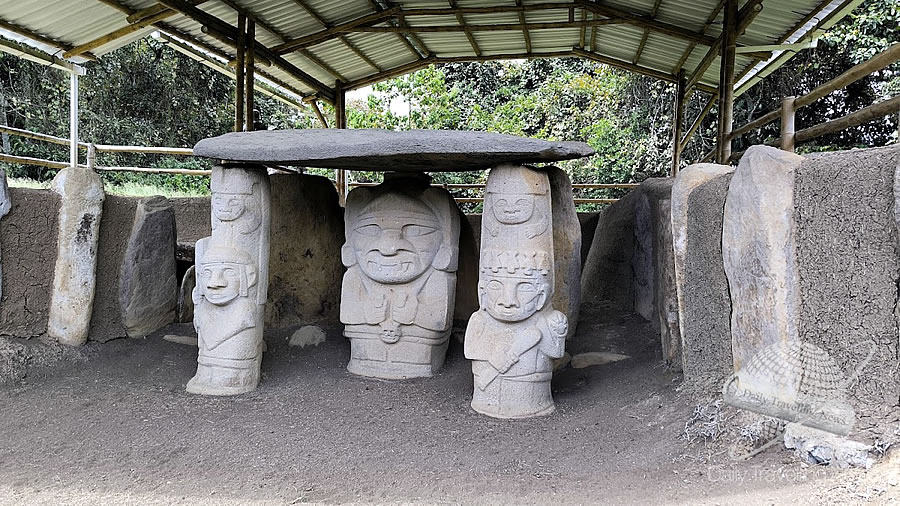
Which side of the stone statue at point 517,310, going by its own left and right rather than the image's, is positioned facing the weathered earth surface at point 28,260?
right

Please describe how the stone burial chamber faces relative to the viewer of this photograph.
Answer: facing the viewer

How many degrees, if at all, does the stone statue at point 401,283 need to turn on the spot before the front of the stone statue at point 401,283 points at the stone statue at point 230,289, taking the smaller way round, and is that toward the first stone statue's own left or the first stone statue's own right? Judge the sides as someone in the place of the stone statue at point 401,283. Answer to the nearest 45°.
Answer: approximately 90° to the first stone statue's own right

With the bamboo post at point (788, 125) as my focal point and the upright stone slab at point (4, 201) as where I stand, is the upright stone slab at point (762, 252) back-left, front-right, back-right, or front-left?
front-right

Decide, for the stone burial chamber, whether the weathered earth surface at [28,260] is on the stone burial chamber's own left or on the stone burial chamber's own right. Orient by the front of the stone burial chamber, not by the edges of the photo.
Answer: on the stone burial chamber's own right

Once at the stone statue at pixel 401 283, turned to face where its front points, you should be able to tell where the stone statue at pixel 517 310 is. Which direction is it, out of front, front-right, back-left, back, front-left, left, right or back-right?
front-left

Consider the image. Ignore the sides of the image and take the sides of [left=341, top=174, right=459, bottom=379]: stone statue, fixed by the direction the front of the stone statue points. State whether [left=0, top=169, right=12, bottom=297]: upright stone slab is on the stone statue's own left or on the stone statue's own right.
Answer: on the stone statue's own right

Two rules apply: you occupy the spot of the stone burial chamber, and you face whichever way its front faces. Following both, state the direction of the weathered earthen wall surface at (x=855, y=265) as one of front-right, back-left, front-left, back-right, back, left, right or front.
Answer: front-left

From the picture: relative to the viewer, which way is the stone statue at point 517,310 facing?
toward the camera

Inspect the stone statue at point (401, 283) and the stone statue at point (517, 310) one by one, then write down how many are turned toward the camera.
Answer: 2

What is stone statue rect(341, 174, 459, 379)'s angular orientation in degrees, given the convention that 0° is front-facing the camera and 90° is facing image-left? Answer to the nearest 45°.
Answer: approximately 0°

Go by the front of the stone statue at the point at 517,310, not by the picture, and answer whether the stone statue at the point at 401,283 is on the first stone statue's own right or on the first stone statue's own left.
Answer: on the first stone statue's own right

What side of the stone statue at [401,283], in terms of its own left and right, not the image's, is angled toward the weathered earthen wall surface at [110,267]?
right

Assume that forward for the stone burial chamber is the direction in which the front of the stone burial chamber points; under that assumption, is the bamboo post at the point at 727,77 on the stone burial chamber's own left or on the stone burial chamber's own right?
on the stone burial chamber's own left
